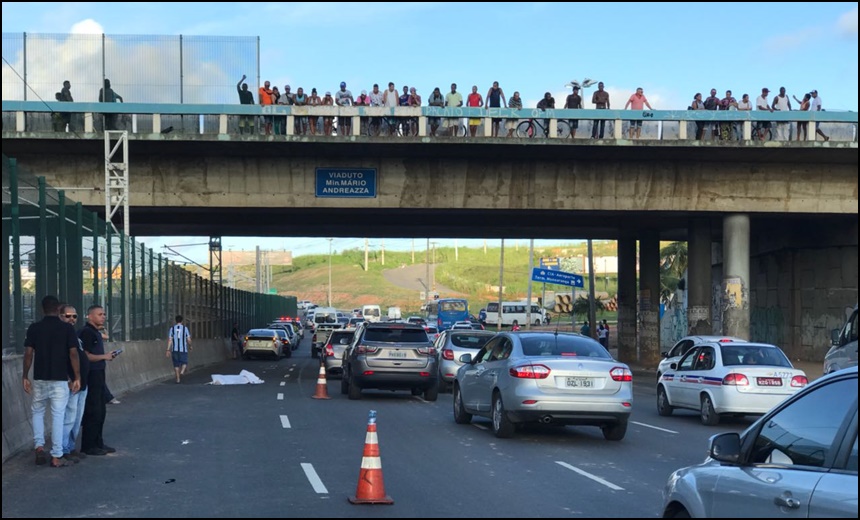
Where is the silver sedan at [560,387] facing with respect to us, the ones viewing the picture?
facing away from the viewer and to the left of the viewer

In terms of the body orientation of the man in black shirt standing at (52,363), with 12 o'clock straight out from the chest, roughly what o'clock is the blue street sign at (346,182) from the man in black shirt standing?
The blue street sign is roughly at 1 o'clock from the man in black shirt standing.

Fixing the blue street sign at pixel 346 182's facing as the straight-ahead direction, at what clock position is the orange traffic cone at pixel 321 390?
The orange traffic cone is roughly at 12 o'clock from the blue street sign.

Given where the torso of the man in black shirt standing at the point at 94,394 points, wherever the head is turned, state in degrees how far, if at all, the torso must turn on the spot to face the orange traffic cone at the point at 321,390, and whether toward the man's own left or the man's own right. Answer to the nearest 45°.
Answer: approximately 45° to the man's own left

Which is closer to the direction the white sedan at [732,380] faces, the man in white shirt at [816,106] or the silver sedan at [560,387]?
the man in white shirt

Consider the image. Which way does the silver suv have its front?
away from the camera

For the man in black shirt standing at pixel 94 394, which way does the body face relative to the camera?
to the viewer's right

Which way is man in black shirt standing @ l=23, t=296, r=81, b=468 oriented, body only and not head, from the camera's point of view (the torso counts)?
away from the camera

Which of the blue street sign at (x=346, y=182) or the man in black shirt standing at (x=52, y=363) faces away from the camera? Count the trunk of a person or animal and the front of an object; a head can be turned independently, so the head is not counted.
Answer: the man in black shirt standing

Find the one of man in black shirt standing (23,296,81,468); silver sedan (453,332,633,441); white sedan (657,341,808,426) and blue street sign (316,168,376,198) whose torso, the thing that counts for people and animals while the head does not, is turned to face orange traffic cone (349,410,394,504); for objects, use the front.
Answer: the blue street sign

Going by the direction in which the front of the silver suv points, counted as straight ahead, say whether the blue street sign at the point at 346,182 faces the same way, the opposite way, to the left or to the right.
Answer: the opposite way
